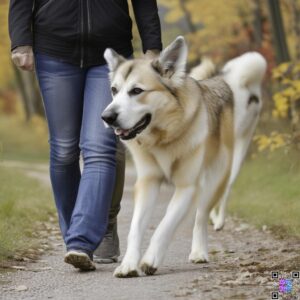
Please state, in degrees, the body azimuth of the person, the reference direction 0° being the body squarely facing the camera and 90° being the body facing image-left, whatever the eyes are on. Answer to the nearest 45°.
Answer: approximately 0°

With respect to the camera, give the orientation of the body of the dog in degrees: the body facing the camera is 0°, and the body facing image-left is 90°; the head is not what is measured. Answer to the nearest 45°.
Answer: approximately 45°

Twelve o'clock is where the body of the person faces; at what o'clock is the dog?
The dog is roughly at 10 o'clock from the person.

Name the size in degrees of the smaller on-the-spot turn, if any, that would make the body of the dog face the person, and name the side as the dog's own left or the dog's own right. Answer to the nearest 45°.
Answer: approximately 90° to the dog's own right
